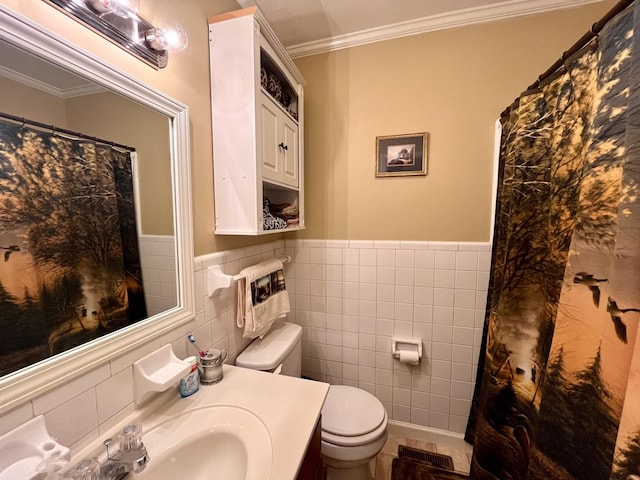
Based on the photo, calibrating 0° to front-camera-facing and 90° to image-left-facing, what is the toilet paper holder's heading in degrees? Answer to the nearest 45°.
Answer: approximately 0°

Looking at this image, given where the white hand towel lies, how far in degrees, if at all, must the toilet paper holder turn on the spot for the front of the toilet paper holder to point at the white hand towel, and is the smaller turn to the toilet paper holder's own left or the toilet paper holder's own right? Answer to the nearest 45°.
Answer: approximately 45° to the toilet paper holder's own right

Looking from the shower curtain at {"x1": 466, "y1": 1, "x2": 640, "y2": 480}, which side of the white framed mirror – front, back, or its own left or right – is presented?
front

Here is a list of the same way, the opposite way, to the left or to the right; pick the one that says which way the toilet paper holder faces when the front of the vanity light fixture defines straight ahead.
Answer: to the right

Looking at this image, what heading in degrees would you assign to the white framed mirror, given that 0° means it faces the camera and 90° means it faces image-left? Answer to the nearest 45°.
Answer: approximately 315°

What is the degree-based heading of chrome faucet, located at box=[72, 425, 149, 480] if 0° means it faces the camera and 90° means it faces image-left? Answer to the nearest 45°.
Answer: approximately 315°
